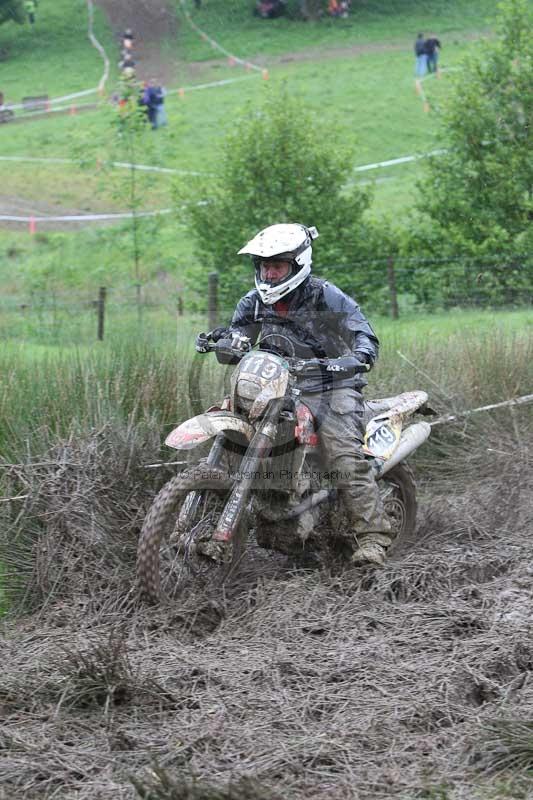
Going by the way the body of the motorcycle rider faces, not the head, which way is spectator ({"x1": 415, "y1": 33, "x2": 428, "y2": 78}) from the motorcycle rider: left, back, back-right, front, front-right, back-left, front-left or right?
back-right

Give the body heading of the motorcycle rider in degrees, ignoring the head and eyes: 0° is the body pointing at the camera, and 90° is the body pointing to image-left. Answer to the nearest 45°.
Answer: approximately 45°

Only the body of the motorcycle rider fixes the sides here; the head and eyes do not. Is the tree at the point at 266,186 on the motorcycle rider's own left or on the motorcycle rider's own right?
on the motorcycle rider's own right

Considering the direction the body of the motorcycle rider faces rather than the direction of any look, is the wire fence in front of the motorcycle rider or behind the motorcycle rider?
behind

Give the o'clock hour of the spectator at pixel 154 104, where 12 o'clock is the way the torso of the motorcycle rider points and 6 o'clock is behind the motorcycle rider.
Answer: The spectator is roughly at 4 o'clock from the motorcycle rider.

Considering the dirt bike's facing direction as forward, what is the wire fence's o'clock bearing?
The wire fence is roughly at 5 o'clock from the dirt bike.

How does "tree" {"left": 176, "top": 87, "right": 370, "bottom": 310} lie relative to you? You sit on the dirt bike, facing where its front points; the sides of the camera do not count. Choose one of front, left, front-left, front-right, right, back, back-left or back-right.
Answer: back-right

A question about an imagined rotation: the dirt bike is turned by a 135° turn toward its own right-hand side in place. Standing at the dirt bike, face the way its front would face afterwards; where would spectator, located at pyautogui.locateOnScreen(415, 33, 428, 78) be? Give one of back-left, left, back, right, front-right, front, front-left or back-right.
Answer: front

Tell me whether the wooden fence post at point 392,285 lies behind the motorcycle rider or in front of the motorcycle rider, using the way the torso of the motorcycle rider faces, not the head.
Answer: behind

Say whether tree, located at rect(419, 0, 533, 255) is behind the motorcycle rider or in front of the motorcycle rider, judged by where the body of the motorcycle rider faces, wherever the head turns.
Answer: behind
